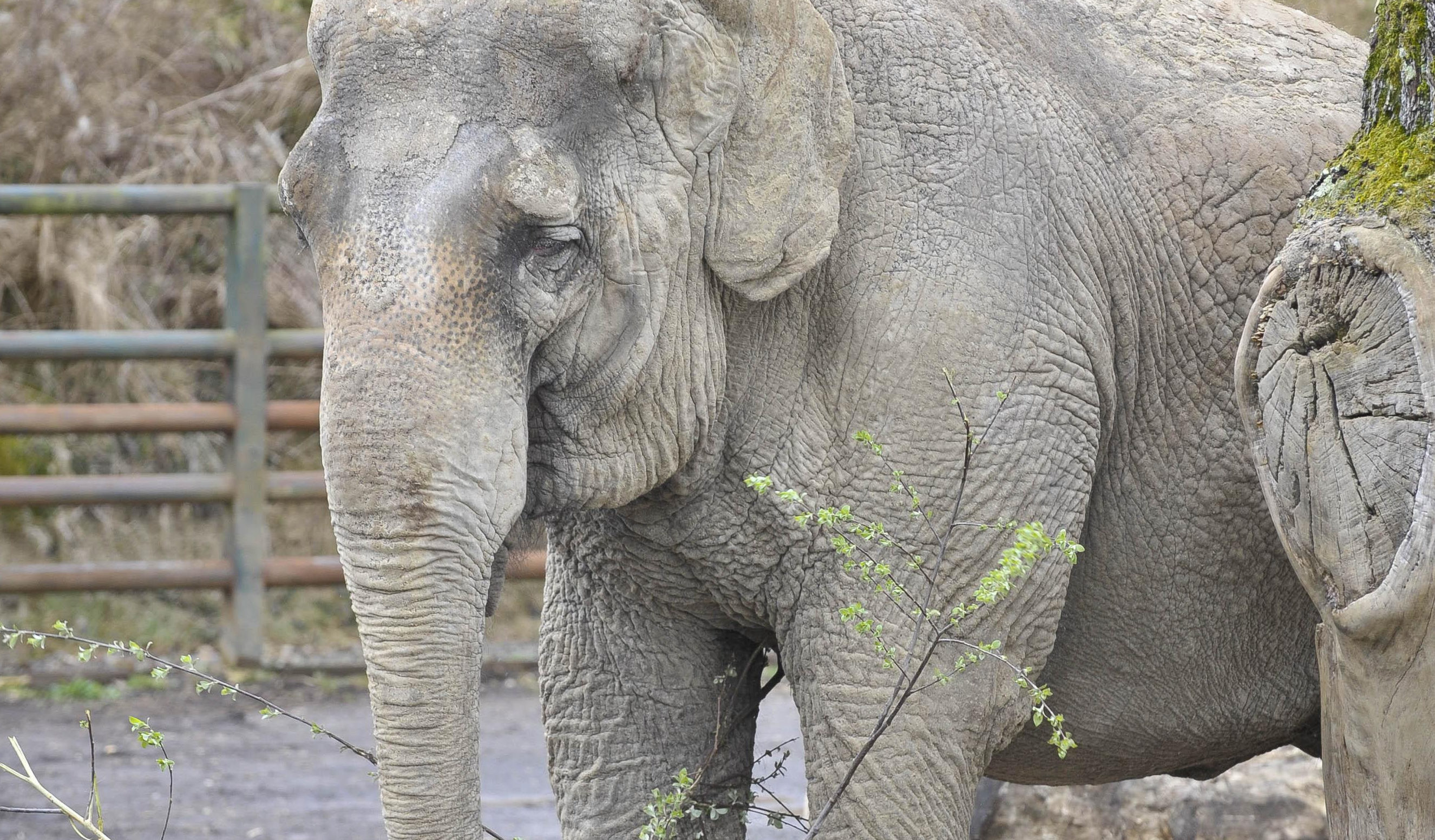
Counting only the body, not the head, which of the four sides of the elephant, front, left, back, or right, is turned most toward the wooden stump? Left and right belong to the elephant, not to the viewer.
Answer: left

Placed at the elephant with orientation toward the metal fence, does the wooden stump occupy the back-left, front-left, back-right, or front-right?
back-right

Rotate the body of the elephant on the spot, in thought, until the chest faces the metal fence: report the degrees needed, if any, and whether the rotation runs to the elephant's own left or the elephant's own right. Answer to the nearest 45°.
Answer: approximately 90° to the elephant's own right

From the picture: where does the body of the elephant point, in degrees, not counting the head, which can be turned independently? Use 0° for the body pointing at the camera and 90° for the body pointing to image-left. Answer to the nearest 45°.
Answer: approximately 45°
